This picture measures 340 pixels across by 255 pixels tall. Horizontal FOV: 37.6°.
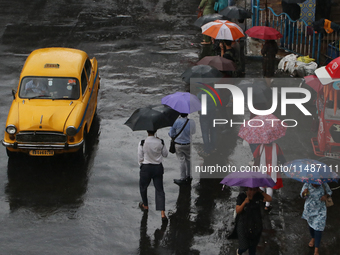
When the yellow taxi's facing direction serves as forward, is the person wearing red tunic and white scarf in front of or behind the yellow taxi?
in front

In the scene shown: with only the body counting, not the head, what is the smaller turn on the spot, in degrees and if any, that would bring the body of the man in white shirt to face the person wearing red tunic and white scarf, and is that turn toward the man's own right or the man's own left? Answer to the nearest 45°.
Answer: approximately 90° to the man's own right

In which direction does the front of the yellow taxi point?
toward the camera

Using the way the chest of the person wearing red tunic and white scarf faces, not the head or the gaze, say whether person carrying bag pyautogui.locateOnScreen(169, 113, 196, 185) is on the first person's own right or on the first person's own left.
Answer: on the first person's own right

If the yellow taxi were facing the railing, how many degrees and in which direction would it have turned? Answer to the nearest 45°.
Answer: approximately 135° to its left

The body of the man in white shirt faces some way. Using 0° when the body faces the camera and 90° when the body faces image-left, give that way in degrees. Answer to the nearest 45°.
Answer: approximately 180°

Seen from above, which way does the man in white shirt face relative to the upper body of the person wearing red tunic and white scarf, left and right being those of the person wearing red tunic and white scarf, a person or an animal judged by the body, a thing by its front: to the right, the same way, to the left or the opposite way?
the opposite way

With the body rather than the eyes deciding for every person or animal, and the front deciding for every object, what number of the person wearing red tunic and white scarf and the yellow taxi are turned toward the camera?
2

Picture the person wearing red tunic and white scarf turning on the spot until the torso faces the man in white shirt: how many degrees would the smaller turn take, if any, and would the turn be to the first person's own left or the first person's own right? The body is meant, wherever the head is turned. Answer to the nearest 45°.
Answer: approximately 90° to the first person's own right

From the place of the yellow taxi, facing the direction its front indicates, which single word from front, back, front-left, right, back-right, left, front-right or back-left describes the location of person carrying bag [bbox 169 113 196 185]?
front-left

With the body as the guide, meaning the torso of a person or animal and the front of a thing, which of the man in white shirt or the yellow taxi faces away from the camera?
the man in white shirt

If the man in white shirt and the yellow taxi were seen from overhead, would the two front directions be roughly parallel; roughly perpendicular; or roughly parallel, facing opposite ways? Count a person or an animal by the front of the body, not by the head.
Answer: roughly parallel, facing opposite ways
